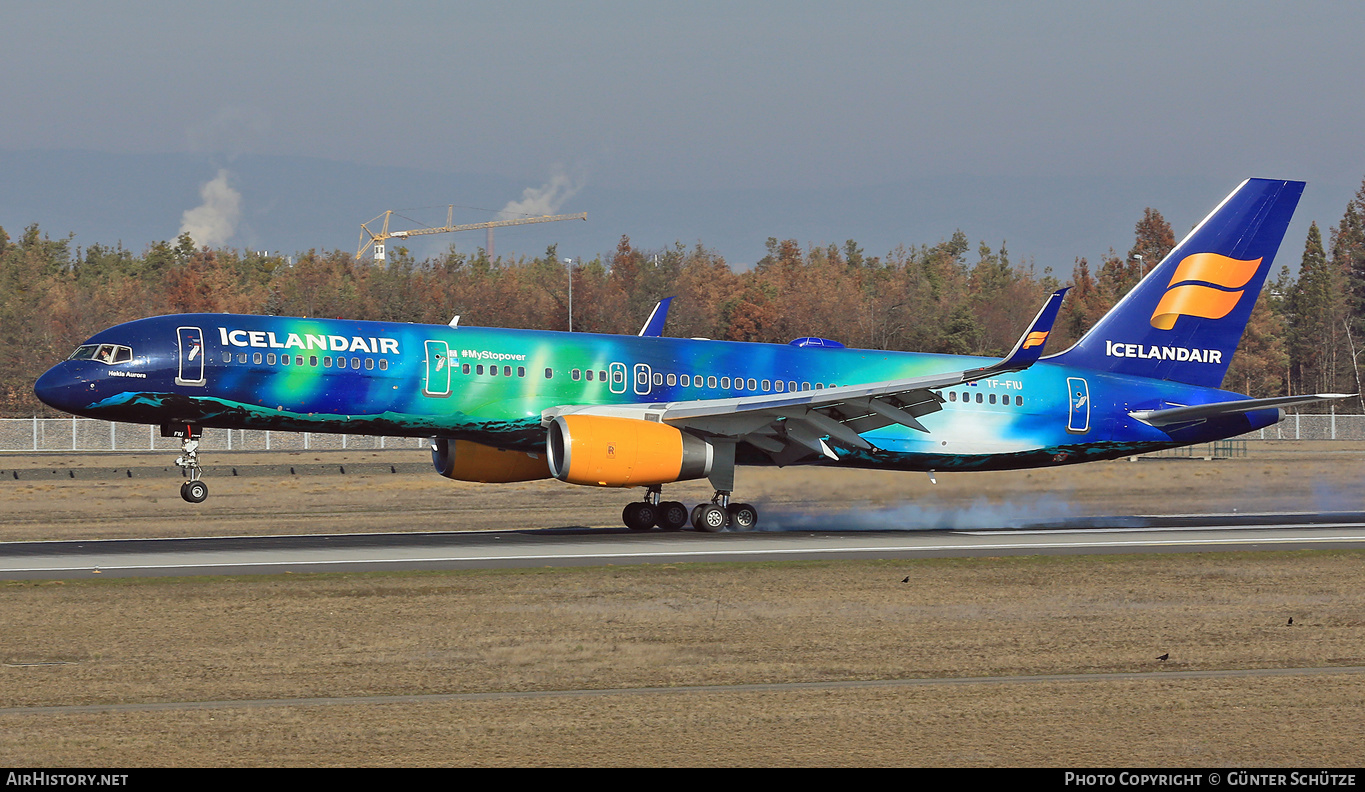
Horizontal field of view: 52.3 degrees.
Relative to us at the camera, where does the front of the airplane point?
facing to the left of the viewer
